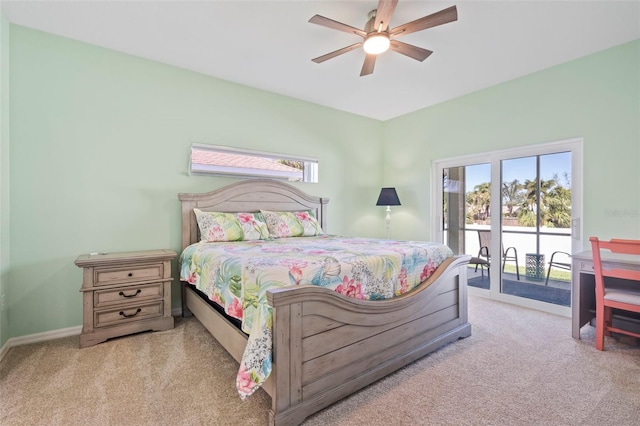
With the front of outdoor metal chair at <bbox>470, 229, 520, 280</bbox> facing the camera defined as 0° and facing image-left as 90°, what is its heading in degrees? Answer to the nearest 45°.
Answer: approximately 315°

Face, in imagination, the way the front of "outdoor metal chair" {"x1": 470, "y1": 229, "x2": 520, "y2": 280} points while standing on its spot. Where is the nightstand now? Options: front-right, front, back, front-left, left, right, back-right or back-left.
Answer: right

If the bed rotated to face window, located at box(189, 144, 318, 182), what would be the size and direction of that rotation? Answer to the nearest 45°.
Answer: approximately 180°

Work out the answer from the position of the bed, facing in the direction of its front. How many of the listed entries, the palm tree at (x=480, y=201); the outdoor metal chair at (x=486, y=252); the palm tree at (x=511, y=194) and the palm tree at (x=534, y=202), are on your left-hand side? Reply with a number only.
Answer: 4

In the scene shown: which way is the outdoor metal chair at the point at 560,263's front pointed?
to the viewer's left

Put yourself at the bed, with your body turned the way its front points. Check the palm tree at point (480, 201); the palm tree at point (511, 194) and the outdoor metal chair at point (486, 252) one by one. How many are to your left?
3

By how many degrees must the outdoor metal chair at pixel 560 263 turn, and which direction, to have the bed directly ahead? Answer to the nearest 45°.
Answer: approximately 90° to its left

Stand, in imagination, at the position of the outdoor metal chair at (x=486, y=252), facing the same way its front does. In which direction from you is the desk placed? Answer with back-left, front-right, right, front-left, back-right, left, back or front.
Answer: front

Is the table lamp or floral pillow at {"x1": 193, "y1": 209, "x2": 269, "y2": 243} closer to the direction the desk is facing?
the floral pillow

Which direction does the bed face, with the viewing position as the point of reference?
facing the viewer and to the right of the viewer

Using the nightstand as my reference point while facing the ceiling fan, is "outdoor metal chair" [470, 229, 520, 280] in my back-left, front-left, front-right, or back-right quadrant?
front-left

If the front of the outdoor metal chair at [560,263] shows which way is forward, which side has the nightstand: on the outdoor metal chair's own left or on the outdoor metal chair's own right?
on the outdoor metal chair's own left
